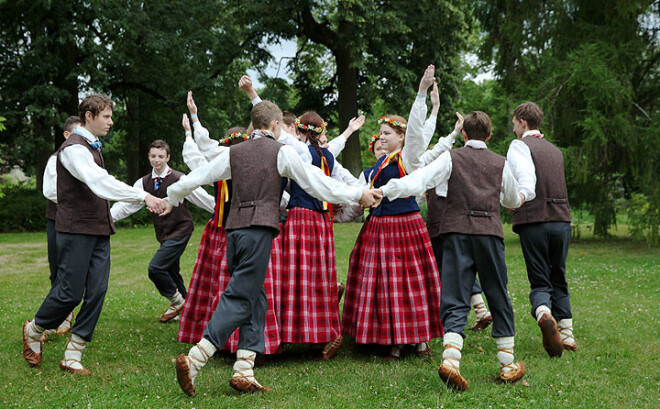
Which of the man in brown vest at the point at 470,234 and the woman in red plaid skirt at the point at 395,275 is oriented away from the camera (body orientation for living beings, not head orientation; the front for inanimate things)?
the man in brown vest

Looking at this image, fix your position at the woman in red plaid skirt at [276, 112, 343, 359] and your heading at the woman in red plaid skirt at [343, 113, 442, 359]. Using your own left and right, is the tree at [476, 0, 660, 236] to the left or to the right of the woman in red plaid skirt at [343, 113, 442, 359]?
left

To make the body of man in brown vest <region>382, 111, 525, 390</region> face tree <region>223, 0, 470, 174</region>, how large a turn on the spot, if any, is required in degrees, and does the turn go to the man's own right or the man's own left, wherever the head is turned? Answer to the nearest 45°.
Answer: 0° — they already face it

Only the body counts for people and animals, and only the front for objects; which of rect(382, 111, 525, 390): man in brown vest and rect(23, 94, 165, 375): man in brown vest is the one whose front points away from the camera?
rect(382, 111, 525, 390): man in brown vest

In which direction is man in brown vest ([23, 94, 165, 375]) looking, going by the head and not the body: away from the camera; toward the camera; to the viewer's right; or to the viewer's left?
to the viewer's right

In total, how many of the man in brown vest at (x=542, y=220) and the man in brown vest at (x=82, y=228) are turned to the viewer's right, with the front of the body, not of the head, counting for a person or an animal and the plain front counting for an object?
1

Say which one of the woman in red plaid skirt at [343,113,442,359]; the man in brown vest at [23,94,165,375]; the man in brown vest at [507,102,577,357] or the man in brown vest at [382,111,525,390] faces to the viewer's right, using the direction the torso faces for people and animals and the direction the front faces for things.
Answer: the man in brown vest at [23,94,165,375]

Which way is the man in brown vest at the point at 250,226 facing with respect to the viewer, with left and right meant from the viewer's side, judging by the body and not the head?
facing away from the viewer and to the right of the viewer

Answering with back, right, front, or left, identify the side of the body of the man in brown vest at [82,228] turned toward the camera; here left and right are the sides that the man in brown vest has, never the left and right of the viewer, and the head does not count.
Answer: right

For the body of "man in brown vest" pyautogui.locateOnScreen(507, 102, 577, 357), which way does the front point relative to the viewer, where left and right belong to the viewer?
facing away from the viewer and to the left of the viewer

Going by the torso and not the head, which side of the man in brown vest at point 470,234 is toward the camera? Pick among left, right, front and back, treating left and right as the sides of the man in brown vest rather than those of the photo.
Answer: back

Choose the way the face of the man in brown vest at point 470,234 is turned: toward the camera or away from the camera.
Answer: away from the camera
